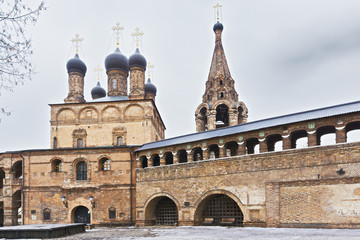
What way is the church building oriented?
toward the camera
